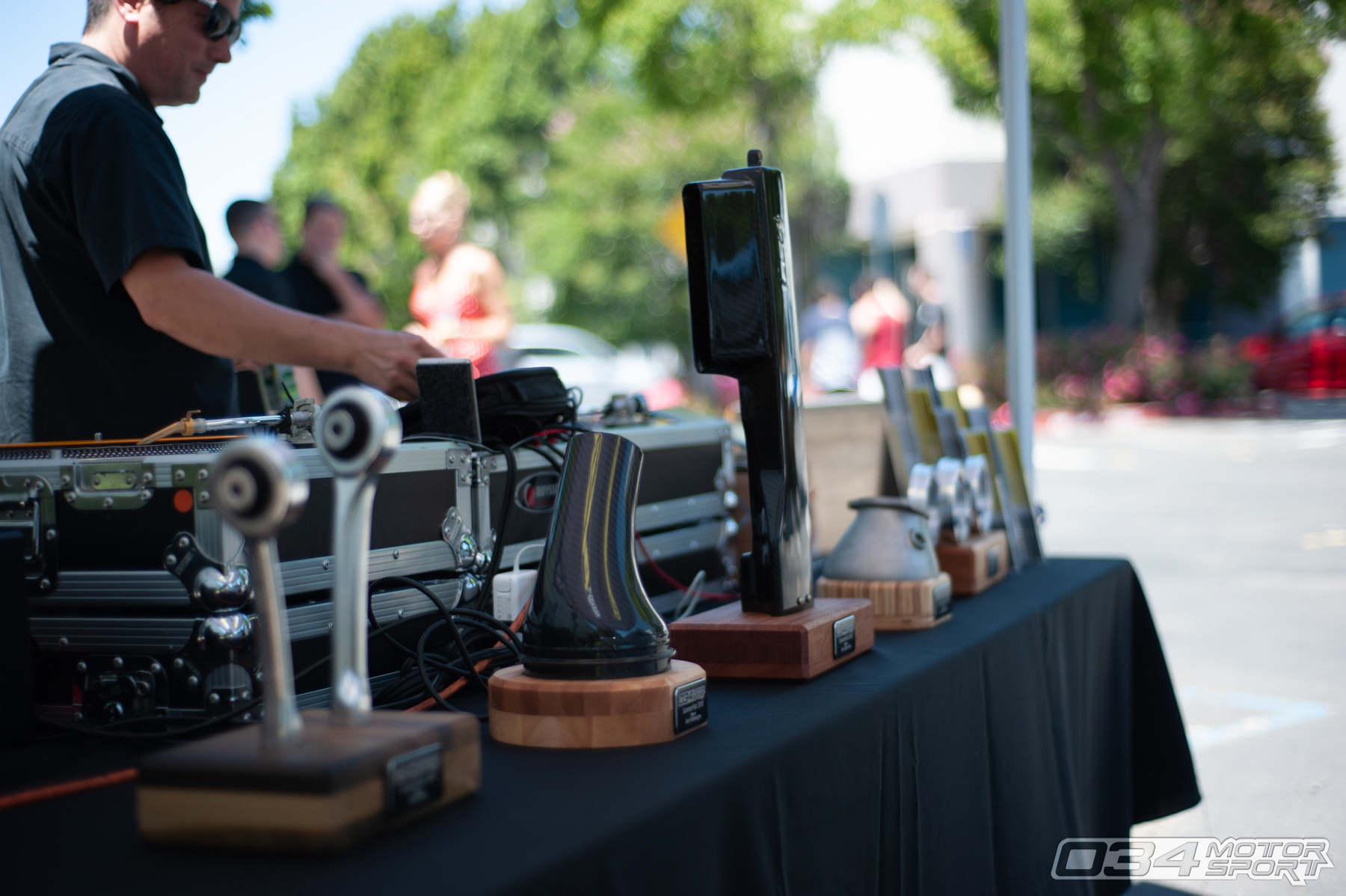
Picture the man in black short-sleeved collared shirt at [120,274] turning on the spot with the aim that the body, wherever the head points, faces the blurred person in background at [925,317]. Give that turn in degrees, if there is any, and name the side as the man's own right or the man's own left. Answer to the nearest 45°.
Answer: approximately 45° to the man's own left

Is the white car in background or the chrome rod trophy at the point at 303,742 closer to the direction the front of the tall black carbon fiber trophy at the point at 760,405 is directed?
the chrome rod trophy

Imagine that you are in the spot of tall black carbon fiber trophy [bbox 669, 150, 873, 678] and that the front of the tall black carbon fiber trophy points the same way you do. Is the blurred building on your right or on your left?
on your left

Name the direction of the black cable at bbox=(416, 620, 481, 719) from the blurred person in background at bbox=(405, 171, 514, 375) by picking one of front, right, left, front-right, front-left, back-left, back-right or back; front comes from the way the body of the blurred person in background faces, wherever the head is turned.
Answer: front-left

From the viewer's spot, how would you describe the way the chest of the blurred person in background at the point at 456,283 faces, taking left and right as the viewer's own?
facing the viewer and to the left of the viewer

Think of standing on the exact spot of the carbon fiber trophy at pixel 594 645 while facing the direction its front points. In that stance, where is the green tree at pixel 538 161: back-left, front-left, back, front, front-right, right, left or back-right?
back-left

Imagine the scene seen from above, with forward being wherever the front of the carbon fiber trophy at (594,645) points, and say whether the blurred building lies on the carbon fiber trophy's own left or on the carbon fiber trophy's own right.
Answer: on the carbon fiber trophy's own left

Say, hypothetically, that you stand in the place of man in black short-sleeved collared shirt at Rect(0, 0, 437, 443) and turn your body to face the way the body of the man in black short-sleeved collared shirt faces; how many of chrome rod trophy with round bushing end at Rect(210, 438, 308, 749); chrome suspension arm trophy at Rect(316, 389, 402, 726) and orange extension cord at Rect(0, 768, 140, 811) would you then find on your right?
3

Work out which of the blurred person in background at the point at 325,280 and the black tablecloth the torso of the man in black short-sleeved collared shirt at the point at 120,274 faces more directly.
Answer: the black tablecloth

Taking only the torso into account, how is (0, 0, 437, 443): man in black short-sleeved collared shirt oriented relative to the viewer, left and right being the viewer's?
facing to the right of the viewer

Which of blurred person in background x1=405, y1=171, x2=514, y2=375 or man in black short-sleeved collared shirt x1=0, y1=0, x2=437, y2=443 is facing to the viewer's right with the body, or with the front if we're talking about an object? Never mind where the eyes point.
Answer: the man in black short-sleeved collared shirt

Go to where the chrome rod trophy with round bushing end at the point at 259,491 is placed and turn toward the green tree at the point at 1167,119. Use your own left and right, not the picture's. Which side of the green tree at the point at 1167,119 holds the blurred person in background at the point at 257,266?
left

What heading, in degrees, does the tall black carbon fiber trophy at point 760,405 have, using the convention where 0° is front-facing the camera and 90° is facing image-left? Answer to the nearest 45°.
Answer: approximately 315°

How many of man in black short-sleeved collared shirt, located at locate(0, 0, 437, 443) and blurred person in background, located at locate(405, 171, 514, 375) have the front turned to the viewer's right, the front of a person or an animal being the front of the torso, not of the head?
1

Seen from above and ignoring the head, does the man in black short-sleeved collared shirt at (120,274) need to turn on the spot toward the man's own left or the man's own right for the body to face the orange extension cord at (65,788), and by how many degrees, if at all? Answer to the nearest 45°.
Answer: approximately 90° to the man's own right

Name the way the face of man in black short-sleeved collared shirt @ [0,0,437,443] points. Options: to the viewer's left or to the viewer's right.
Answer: to the viewer's right

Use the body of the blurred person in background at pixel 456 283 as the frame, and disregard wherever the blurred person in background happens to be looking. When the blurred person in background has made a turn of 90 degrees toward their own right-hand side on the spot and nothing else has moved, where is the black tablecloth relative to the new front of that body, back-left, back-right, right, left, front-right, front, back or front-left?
back-left

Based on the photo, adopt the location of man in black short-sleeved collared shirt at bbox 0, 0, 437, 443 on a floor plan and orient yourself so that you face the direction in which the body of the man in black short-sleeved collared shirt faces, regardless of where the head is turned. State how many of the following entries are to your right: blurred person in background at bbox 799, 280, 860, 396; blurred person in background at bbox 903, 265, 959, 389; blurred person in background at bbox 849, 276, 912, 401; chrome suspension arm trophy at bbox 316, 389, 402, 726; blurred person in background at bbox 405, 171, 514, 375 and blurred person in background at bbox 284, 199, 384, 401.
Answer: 1

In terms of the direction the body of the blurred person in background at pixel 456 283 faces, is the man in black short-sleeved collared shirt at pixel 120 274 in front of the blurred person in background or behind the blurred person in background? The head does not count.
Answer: in front

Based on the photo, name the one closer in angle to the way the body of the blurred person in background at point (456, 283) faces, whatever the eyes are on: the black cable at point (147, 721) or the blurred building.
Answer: the black cable
